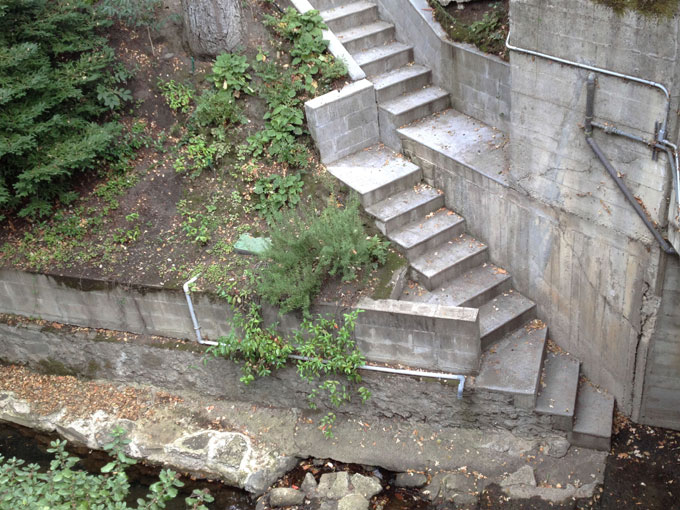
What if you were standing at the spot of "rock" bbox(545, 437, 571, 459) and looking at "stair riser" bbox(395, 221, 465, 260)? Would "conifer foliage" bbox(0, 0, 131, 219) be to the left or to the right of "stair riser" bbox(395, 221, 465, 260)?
left

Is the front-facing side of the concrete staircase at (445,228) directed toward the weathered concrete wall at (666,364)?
yes

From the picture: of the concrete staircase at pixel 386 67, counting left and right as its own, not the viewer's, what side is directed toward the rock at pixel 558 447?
front

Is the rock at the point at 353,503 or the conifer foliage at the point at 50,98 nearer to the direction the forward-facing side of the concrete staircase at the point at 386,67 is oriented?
the rock

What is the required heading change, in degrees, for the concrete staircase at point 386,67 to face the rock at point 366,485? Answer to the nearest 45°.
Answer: approximately 45° to its right

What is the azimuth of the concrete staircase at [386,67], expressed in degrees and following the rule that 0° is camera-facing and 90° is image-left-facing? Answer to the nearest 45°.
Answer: approximately 315°

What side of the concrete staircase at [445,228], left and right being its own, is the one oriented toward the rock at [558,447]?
front

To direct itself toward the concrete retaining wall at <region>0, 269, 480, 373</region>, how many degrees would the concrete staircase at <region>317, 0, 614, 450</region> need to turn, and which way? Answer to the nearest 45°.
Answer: approximately 135° to its right

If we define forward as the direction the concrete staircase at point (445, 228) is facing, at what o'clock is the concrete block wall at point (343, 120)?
The concrete block wall is roughly at 6 o'clock from the concrete staircase.

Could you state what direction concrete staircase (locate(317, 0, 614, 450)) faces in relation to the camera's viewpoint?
facing the viewer and to the right of the viewer

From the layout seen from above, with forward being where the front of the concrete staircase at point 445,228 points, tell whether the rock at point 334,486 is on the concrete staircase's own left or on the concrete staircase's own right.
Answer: on the concrete staircase's own right
